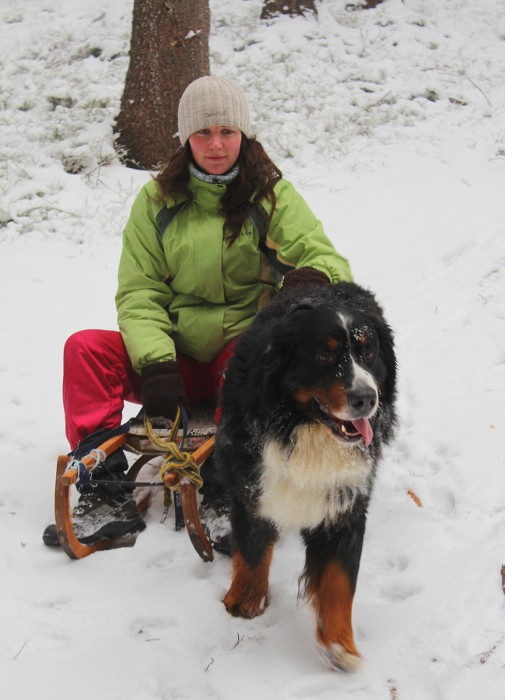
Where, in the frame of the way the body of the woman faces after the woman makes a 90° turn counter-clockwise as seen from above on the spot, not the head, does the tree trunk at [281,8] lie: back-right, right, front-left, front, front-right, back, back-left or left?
left

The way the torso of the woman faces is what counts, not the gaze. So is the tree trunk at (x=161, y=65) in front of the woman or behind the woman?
behind

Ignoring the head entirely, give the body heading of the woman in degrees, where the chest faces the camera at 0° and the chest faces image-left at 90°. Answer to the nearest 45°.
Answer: approximately 0°

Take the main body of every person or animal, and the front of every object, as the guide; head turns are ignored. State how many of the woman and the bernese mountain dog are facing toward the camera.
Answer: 2

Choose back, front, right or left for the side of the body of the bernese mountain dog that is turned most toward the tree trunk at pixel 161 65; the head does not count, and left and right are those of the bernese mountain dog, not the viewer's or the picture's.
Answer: back

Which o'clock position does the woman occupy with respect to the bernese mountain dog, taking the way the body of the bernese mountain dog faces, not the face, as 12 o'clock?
The woman is roughly at 5 o'clock from the bernese mountain dog.

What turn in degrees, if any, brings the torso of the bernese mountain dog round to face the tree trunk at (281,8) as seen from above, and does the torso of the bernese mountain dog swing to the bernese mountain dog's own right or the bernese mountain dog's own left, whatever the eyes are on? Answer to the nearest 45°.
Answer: approximately 180°
